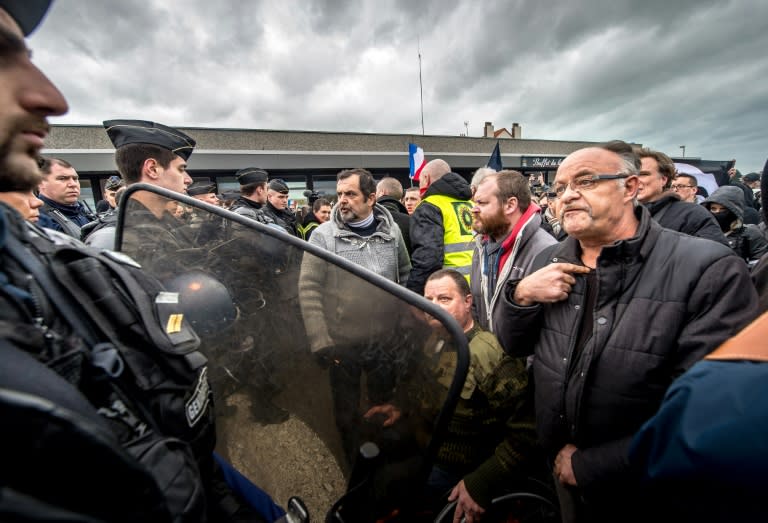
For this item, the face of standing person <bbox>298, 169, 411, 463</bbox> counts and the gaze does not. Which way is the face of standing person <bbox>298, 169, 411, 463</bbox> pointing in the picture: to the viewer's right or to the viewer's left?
to the viewer's left

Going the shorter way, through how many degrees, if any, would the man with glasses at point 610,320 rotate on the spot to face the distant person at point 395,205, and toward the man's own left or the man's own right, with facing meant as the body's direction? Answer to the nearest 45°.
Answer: approximately 90° to the man's own right

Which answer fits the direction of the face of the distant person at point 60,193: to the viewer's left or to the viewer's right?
to the viewer's right

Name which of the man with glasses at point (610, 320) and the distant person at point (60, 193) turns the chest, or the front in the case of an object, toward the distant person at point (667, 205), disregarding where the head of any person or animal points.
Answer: the distant person at point (60, 193)

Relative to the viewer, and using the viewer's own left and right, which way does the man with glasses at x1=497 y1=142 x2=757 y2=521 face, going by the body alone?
facing the viewer and to the left of the viewer

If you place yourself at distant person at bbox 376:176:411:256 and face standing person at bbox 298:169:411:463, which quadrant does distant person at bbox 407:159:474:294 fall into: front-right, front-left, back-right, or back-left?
front-left

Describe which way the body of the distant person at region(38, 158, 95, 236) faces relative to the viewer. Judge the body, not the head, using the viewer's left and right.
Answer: facing the viewer and to the right of the viewer

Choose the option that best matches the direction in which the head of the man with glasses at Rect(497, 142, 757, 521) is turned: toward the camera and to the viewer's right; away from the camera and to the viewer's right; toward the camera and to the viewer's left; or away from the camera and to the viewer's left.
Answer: toward the camera and to the viewer's left

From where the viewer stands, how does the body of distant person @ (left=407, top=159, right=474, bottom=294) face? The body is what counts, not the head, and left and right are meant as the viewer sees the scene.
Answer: facing away from the viewer and to the left of the viewer
